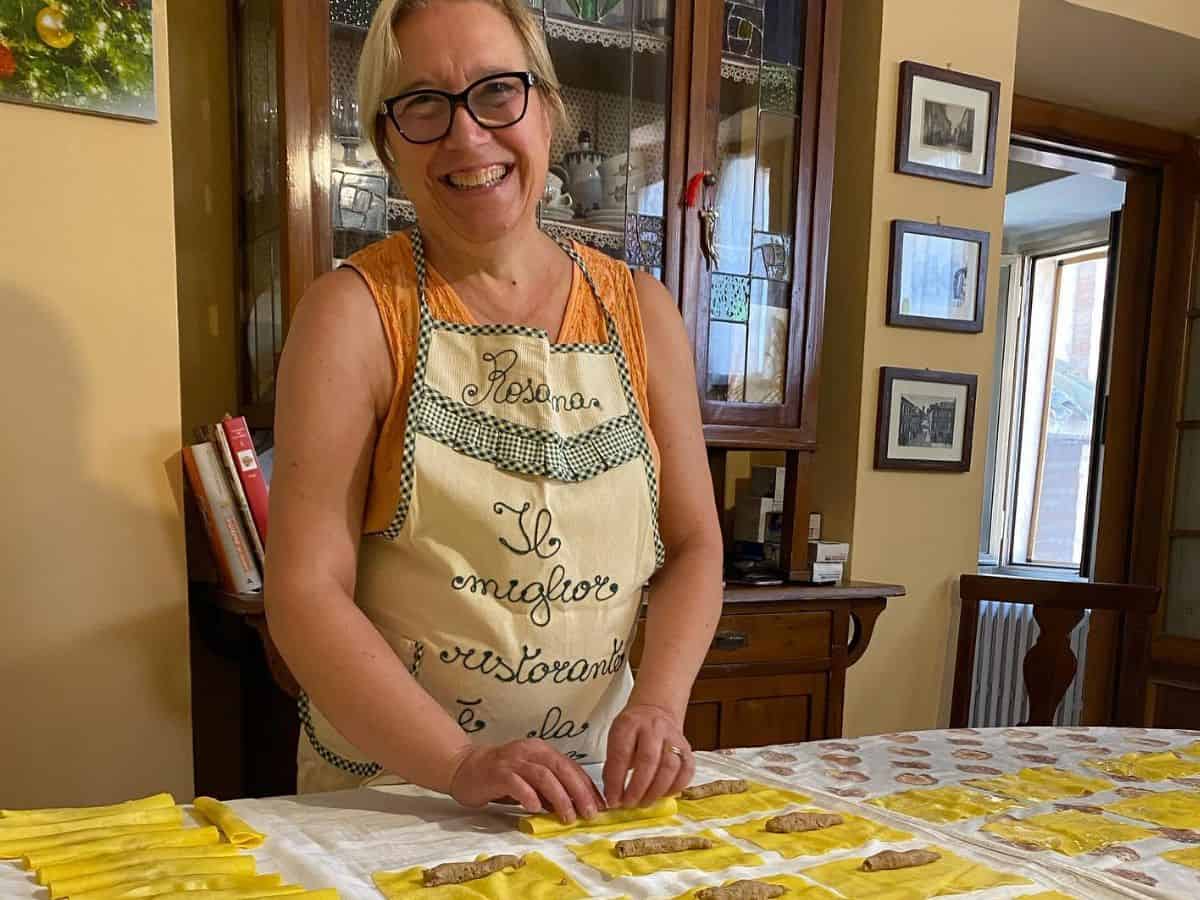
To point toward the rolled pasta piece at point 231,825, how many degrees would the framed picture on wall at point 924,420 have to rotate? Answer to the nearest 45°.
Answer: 0° — it already faces it

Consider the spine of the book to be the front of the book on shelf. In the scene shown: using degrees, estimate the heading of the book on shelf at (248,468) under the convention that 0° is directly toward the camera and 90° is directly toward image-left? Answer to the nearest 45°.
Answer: approximately 0°

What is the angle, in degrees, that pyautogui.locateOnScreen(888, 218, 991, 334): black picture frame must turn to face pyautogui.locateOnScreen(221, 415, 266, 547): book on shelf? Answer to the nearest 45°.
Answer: approximately 45° to its right
